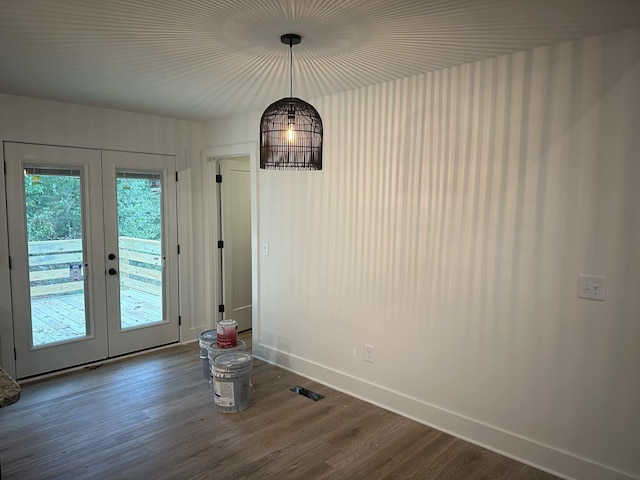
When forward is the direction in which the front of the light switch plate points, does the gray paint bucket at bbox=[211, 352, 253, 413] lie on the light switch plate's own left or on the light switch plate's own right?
on the light switch plate's own right

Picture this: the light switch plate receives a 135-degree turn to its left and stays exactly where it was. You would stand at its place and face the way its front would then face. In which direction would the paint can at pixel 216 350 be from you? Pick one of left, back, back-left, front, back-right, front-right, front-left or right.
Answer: back-left

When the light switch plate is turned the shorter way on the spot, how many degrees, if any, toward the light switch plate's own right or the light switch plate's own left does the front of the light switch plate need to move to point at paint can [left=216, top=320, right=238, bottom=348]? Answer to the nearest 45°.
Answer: approximately 90° to the light switch plate's own right

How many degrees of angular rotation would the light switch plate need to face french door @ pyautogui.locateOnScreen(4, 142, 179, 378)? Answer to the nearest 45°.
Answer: approximately 90° to its right

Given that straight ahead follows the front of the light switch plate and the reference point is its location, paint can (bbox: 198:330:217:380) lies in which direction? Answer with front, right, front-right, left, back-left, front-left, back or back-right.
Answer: right

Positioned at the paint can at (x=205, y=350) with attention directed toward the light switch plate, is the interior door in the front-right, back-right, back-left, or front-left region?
back-left
